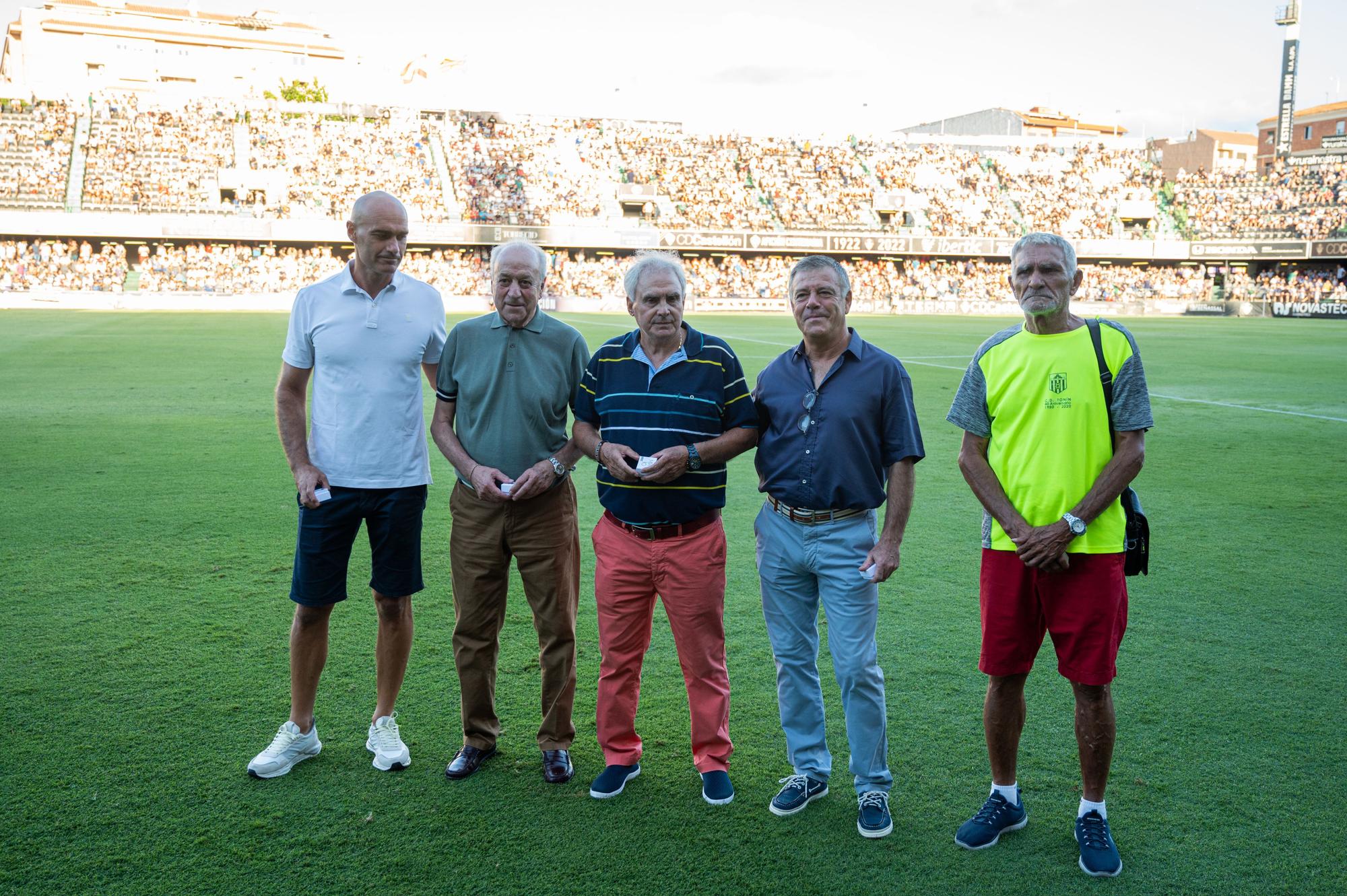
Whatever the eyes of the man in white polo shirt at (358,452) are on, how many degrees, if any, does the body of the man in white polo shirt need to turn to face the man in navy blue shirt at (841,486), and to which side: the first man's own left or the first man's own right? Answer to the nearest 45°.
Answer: approximately 45° to the first man's own left

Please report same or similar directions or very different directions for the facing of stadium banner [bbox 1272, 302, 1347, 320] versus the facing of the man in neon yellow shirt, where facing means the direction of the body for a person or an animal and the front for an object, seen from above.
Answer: same or similar directions

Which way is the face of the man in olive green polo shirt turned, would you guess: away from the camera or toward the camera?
toward the camera

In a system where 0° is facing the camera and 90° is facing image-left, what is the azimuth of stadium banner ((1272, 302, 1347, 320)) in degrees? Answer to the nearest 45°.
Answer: approximately 0°

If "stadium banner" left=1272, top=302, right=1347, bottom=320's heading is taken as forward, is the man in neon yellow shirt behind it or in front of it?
in front

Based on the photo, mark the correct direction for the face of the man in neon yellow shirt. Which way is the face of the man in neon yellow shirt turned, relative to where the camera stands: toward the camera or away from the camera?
toward the camera

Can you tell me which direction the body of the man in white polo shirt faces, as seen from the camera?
toward the camera

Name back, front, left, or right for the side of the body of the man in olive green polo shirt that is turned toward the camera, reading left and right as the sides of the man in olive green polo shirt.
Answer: front

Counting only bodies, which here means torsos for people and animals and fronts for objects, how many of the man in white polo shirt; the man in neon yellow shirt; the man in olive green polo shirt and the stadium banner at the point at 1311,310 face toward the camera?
4

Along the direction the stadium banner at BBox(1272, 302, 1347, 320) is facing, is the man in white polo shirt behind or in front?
in front
